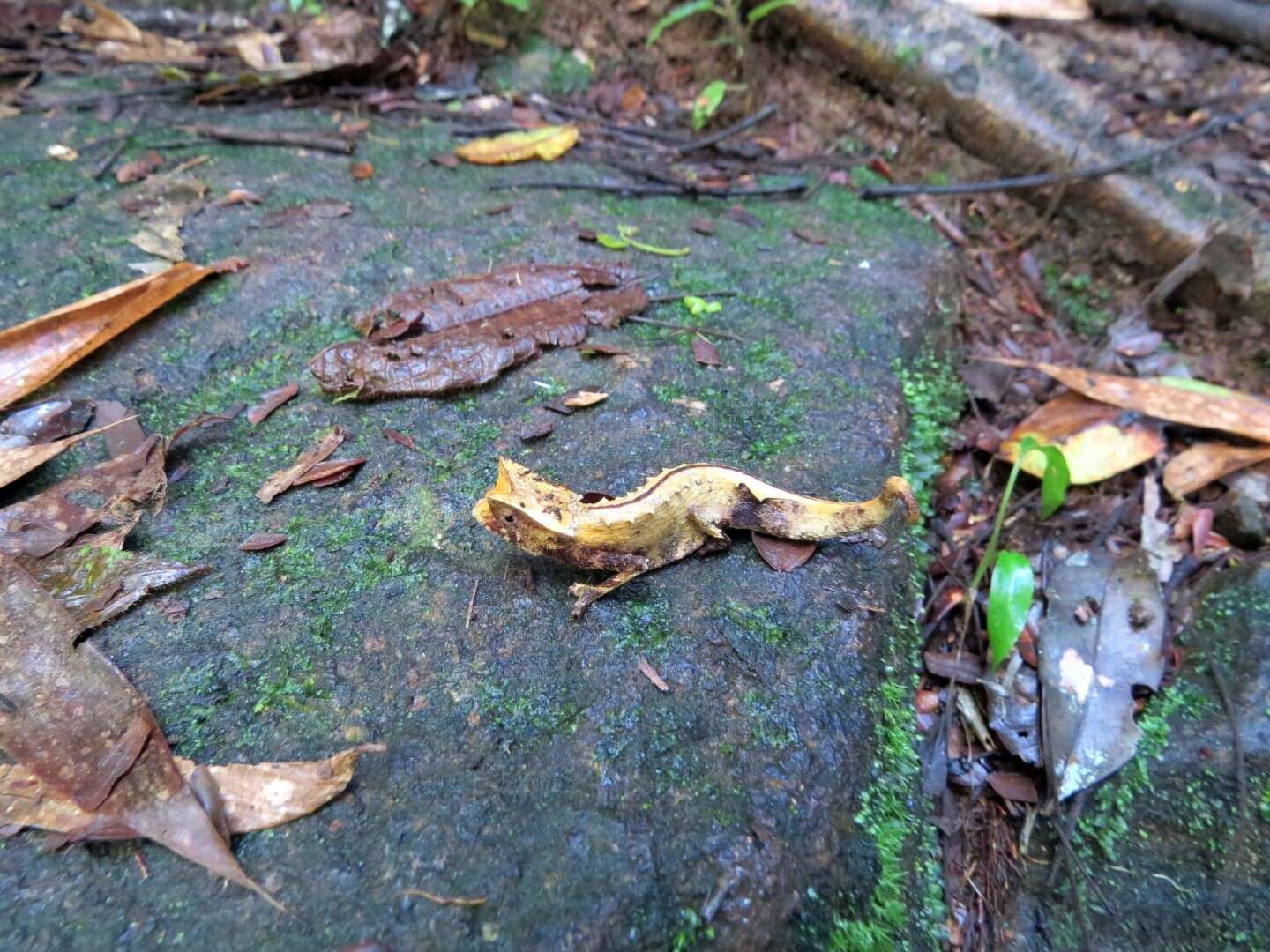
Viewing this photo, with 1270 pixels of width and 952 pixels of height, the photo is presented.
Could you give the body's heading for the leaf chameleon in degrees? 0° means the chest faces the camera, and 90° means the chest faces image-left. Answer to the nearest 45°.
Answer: approximately 90°

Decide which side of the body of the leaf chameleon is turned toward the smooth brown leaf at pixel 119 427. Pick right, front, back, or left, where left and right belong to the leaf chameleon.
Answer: front

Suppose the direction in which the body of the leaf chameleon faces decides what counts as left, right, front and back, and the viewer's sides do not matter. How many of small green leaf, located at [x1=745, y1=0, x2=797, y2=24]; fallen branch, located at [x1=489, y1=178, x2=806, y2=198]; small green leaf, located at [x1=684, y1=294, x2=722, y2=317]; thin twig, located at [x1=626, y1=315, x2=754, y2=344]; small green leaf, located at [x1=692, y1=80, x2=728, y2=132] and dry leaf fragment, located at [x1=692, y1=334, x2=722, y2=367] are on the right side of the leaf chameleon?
6

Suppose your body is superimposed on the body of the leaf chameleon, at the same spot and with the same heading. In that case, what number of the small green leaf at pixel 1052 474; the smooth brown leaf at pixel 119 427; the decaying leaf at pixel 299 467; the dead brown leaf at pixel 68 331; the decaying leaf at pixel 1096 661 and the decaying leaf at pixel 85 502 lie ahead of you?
4

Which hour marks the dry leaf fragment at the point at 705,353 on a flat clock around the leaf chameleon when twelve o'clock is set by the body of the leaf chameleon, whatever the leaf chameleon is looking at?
The dry leaf fragment is roughly at 3 o'clock from the leaf chameleon.

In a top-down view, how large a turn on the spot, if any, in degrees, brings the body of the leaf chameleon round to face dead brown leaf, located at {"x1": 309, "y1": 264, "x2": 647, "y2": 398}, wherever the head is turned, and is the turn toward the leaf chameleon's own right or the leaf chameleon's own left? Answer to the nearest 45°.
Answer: approximately 45° to the leaf chameleon's own right

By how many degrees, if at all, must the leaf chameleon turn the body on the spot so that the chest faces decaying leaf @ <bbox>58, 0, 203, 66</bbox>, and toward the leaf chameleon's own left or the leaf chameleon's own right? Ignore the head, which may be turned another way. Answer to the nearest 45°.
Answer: approximately 45° to the leaf chameleon's own right

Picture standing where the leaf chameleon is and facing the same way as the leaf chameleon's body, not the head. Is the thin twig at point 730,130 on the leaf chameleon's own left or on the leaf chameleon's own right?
on the leaf chameleon's own right

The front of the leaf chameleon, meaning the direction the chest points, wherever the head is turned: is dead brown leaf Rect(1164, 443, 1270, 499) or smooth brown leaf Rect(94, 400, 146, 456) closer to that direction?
the smooth brown leaf

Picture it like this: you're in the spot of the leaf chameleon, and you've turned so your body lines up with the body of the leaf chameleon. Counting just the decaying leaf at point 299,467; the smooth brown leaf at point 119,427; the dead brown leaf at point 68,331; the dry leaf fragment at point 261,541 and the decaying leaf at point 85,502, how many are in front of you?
5

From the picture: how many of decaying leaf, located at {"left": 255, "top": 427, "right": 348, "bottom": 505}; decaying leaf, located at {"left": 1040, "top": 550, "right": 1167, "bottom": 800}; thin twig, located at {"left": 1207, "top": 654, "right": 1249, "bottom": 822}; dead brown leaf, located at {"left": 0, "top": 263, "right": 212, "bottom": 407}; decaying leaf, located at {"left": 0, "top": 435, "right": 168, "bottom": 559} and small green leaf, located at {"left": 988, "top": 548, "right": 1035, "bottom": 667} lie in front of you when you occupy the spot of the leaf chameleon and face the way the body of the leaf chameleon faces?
3

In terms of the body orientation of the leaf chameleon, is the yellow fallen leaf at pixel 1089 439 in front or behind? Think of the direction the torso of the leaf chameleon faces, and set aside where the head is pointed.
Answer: behind

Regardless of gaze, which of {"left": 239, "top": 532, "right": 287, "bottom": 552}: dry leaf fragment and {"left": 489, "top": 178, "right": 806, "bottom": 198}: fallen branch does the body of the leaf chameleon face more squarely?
the dry leaf fragment

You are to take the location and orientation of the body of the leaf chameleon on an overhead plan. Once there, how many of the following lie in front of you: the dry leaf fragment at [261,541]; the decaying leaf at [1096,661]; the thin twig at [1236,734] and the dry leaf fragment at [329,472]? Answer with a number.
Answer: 2

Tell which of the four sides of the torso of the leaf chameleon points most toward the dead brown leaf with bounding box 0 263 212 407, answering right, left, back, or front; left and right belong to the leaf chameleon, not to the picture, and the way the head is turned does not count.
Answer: front
